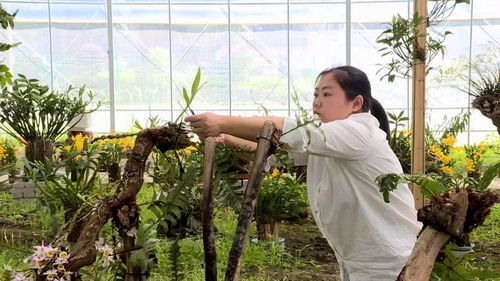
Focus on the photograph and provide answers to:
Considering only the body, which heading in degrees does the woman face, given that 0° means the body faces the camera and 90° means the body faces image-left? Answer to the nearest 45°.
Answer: approximately 90°

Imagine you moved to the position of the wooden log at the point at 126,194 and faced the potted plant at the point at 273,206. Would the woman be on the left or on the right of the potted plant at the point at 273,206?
right

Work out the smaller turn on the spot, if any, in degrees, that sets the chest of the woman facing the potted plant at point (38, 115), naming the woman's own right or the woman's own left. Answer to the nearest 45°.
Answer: approximately 45° to the woman's own right

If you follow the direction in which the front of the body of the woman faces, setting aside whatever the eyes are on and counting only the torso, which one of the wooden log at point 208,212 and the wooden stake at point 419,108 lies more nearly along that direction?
the wooden log
